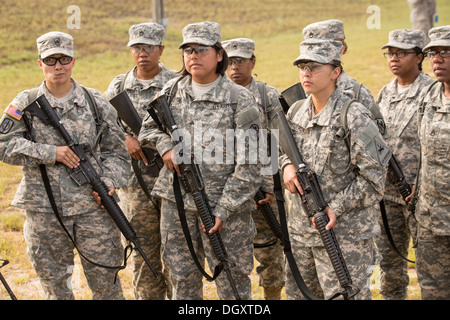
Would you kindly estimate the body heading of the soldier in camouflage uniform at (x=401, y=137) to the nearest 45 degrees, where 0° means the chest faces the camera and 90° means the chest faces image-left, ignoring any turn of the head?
approximately 45°

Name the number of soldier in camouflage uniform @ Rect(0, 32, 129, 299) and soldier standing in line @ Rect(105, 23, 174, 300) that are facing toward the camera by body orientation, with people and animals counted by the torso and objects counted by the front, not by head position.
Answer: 2

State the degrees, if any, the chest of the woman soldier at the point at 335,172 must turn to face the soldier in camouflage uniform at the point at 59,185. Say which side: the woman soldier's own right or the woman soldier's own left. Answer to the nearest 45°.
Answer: approximately 45° to the woman soldier's own right

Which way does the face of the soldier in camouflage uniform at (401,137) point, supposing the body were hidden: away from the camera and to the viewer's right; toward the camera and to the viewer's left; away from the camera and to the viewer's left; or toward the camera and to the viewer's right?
toward the camera and to the viewer's left

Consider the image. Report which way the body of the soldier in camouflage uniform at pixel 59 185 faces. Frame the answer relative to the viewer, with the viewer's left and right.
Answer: facing the viewer

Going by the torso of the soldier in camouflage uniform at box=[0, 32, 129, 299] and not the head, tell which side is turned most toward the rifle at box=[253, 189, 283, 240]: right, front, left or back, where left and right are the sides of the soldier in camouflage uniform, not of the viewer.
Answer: left

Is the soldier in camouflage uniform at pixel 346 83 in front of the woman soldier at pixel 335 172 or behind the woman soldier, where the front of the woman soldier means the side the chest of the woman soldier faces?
behind

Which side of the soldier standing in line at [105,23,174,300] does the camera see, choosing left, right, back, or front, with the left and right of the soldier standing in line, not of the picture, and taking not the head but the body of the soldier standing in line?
front

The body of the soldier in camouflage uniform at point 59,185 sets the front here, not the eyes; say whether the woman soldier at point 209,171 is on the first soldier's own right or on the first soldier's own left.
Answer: on the first soldier's own left

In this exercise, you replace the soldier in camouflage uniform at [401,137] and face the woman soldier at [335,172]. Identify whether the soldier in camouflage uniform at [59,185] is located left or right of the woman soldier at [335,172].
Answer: right

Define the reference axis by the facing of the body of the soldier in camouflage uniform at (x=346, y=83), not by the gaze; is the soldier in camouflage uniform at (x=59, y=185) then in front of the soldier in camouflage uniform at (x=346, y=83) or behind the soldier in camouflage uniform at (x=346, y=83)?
in front

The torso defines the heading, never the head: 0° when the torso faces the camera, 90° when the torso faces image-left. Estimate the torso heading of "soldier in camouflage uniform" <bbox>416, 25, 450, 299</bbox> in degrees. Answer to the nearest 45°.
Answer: approximately 45°

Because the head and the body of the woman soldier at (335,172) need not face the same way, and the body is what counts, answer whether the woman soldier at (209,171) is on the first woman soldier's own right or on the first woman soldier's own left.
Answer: on the first woman soldier's own right
